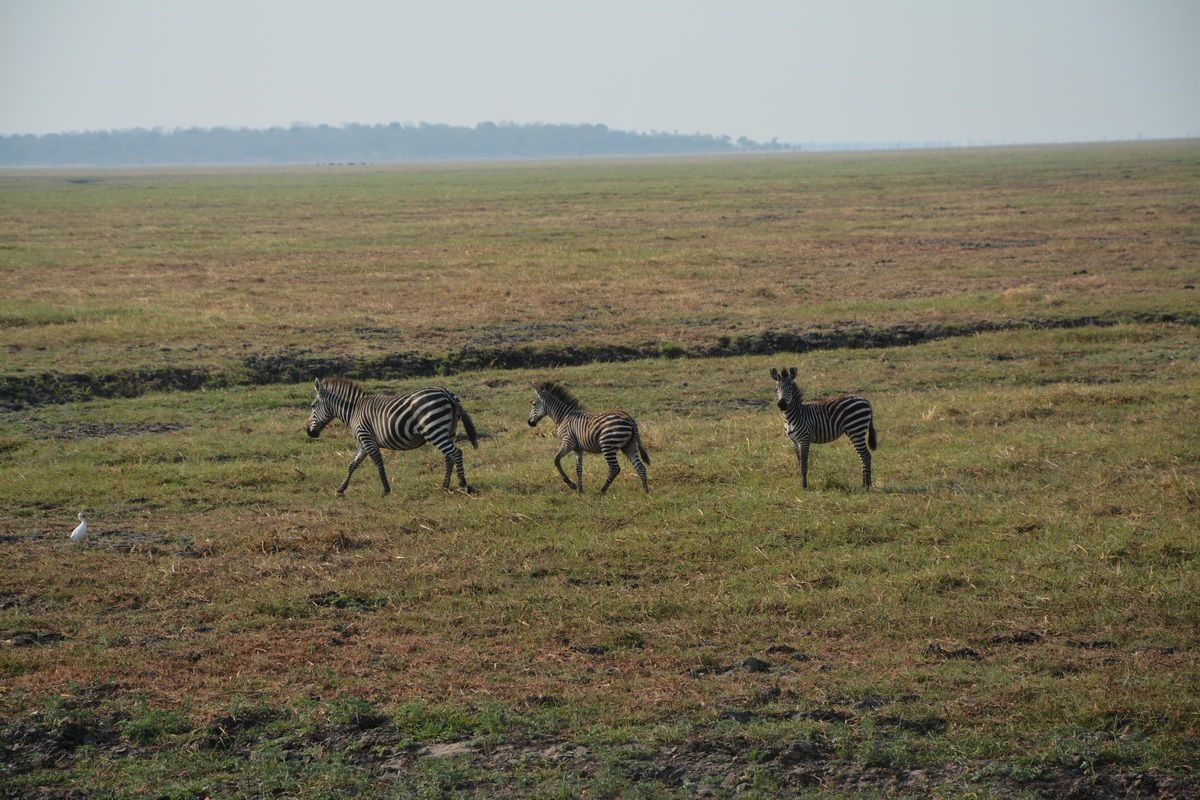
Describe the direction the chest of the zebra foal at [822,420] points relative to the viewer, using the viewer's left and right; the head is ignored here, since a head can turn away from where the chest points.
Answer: facing to the left of the viewer

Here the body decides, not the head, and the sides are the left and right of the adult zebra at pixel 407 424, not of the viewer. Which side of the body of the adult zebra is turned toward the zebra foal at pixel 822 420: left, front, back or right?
back

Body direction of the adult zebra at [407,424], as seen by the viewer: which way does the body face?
to the viewer's left

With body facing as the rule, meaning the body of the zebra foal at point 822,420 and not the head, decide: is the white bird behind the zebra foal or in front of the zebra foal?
in front
